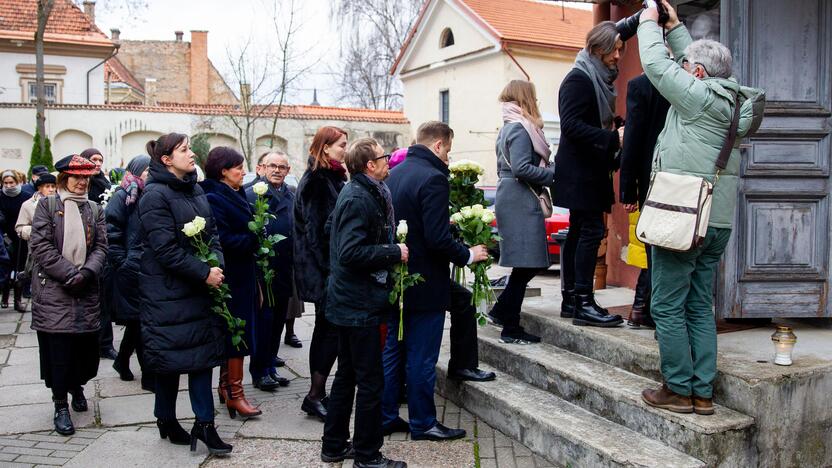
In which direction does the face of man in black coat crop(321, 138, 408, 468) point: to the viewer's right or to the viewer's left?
to the viewer's right

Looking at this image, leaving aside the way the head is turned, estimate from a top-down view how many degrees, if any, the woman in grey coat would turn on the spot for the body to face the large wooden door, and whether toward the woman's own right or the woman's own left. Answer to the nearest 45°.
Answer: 0° — they already face it

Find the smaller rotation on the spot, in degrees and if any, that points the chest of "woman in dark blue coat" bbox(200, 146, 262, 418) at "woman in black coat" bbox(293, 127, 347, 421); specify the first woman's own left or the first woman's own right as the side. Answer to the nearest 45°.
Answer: approximately 45° to the first woman's own right

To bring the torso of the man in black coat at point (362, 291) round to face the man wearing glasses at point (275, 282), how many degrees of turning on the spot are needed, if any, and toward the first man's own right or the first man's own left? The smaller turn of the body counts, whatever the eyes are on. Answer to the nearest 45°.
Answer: approximately 90° to the first man's own left

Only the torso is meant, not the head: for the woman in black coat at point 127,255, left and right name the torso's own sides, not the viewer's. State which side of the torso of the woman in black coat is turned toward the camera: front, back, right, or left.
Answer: right

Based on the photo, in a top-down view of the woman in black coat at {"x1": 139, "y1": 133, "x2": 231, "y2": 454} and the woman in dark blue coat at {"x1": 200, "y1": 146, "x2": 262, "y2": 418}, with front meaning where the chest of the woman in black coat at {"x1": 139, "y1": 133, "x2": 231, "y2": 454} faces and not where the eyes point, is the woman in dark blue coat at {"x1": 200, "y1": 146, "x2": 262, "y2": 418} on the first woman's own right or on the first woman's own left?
on the first woman's own left

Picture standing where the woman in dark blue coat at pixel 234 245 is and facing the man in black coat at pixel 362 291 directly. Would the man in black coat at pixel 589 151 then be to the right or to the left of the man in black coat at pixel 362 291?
left

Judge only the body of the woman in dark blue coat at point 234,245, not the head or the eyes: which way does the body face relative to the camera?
to the viewer's right

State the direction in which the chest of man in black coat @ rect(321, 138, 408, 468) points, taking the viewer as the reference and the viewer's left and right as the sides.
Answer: facing to the right of the viewer

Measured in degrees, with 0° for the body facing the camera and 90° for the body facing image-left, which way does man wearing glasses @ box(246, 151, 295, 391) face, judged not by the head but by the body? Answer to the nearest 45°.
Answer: approximately 315°

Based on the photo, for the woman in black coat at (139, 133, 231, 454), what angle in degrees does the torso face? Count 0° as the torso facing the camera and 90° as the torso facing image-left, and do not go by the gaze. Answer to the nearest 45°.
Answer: approximately 315°

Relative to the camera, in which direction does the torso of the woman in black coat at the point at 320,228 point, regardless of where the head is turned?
to the viewer's right
